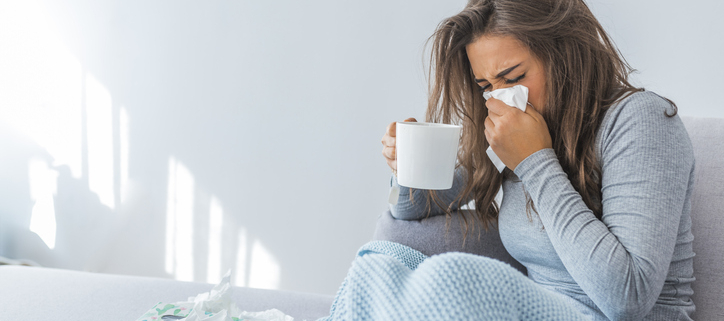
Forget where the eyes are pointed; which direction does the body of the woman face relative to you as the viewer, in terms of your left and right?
facing the viewer and to the left of the viewer

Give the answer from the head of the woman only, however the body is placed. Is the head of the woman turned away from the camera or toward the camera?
toward the camera
